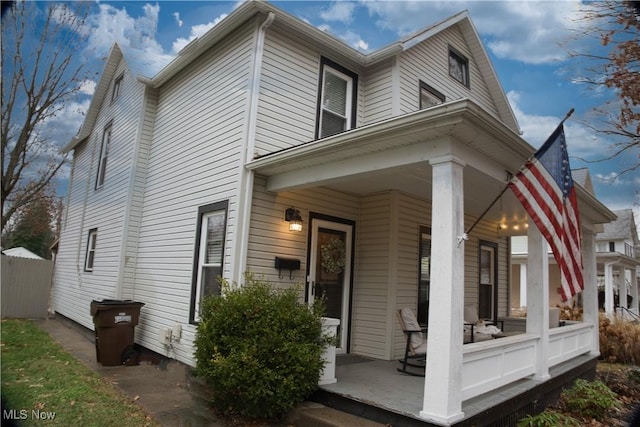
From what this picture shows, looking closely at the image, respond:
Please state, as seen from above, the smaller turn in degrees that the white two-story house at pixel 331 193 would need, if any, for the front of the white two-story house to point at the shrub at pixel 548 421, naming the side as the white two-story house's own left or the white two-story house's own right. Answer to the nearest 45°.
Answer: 0° — it already faces it

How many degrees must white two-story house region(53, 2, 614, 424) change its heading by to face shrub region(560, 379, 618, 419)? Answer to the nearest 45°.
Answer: approximately 45° to its left

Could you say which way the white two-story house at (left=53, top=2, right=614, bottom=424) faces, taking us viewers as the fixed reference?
facing the viewer and to the right of the viewer

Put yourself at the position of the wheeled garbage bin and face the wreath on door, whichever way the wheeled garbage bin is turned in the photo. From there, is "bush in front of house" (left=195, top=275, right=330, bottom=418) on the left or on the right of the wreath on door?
right

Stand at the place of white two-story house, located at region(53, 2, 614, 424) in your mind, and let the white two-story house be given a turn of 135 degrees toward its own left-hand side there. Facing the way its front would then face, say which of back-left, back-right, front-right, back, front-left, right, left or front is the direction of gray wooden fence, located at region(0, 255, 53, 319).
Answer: front-left

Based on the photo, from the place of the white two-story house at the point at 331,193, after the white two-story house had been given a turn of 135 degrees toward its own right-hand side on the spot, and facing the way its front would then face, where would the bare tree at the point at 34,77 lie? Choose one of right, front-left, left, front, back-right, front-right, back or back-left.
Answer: front

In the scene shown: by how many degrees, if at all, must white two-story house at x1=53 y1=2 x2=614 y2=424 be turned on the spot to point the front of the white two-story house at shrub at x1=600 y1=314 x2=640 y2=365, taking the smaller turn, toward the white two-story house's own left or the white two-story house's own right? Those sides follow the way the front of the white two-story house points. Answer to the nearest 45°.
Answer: approximately 90° to the white two-story house's own left
